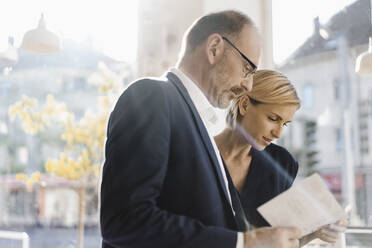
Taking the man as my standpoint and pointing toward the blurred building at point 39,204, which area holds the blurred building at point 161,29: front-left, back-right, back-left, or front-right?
front-right

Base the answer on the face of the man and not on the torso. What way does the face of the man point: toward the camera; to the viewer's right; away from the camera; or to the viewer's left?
to the viewer's right

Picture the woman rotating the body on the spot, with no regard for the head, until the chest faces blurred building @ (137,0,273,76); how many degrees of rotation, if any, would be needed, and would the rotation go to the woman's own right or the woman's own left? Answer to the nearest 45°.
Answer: approximately 180°

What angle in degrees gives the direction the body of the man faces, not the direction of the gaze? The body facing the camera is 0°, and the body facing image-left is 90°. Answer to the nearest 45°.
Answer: approximately 270°
